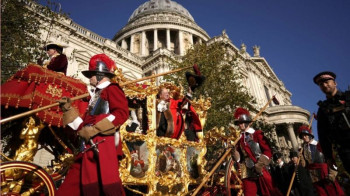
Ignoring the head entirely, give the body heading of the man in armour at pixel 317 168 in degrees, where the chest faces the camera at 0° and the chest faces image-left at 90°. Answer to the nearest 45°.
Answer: approximately 45°

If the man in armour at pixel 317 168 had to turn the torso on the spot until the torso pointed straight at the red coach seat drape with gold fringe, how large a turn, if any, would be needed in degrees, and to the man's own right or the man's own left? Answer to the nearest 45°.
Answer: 0° — they already face it

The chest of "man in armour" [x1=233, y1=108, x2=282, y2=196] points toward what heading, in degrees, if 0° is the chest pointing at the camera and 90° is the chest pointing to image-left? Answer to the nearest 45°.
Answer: approximately 45°

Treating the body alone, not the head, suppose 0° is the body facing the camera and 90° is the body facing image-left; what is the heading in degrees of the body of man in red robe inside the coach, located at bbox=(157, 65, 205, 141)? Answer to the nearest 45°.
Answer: approximately 0°
